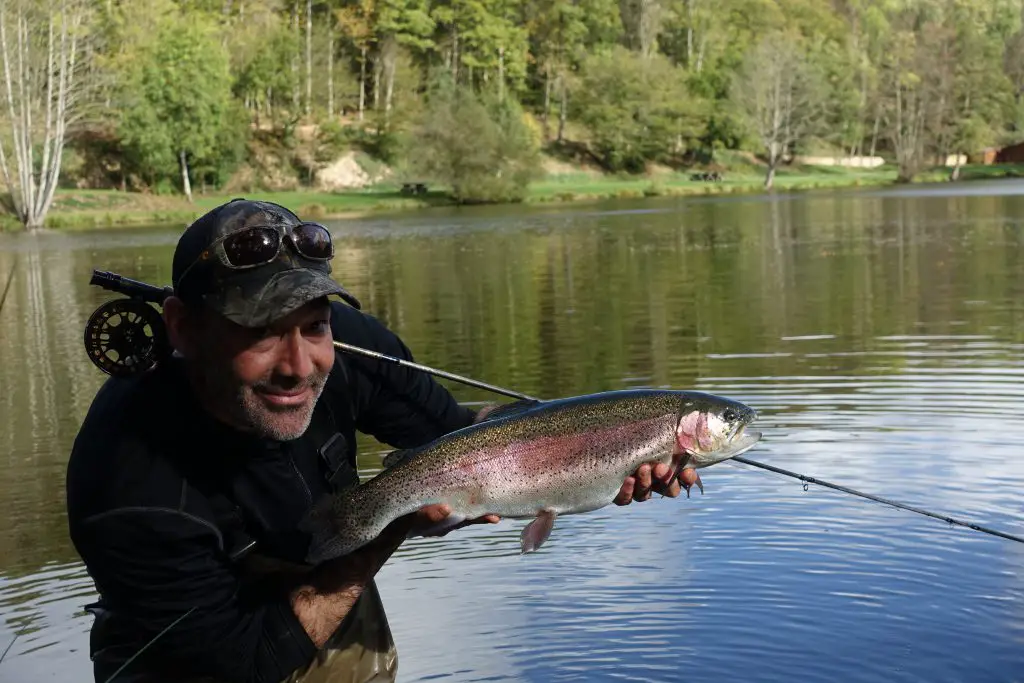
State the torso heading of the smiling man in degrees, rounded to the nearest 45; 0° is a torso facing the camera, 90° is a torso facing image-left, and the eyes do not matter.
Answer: approximately 315°
